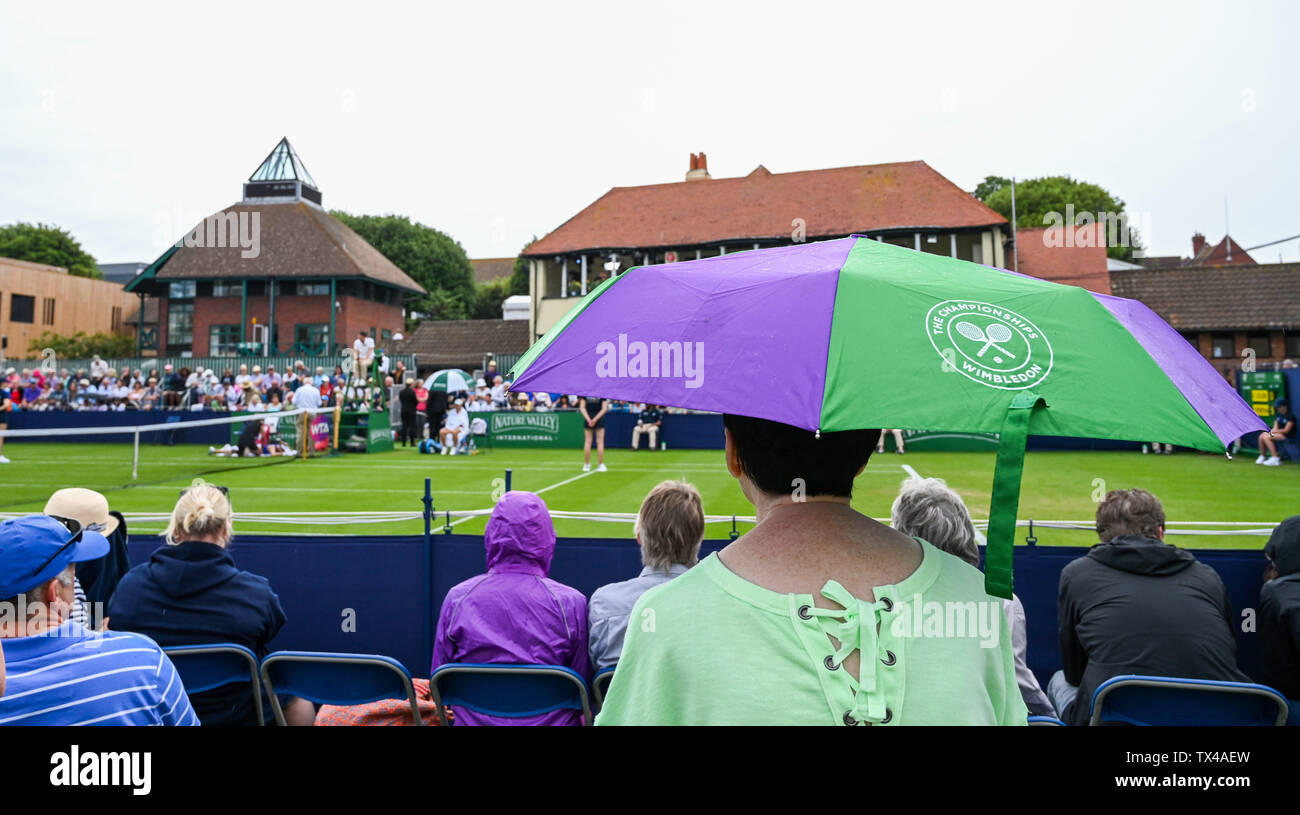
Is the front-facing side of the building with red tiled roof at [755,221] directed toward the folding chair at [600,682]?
yes

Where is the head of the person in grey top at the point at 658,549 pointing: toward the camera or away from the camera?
away from the camera

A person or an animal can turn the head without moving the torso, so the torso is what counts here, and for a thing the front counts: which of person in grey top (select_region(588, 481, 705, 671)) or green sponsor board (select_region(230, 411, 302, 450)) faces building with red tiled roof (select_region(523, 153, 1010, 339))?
the person in grey top

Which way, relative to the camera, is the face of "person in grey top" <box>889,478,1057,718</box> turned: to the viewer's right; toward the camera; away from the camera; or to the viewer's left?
away from the camera

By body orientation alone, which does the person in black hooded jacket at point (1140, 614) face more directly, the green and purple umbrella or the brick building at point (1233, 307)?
the brick building

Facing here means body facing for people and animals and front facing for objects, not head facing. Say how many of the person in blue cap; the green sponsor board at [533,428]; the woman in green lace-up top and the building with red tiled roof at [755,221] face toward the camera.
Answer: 2

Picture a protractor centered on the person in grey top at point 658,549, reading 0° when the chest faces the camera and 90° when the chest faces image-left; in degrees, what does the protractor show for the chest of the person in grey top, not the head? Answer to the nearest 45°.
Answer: approximately 180°

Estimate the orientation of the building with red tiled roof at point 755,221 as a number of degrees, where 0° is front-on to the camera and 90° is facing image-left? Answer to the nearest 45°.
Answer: approximately 0°

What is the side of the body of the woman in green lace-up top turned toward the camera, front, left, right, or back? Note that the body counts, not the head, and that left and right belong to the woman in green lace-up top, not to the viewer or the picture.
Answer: back

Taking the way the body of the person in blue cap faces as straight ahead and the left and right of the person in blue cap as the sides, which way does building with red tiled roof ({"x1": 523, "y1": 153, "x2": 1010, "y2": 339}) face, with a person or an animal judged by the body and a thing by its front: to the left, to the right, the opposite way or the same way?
the opposite way

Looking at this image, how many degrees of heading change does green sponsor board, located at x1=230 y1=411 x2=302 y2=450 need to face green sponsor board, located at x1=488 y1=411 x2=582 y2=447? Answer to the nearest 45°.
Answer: approximately 90° to its left

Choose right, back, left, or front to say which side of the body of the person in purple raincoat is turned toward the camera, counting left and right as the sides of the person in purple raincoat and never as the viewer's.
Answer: back

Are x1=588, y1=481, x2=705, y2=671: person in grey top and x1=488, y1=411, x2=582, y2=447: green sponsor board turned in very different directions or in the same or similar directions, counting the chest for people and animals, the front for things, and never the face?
very different directions

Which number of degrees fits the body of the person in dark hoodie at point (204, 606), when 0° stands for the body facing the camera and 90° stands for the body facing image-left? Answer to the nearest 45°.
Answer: approximately 180°
